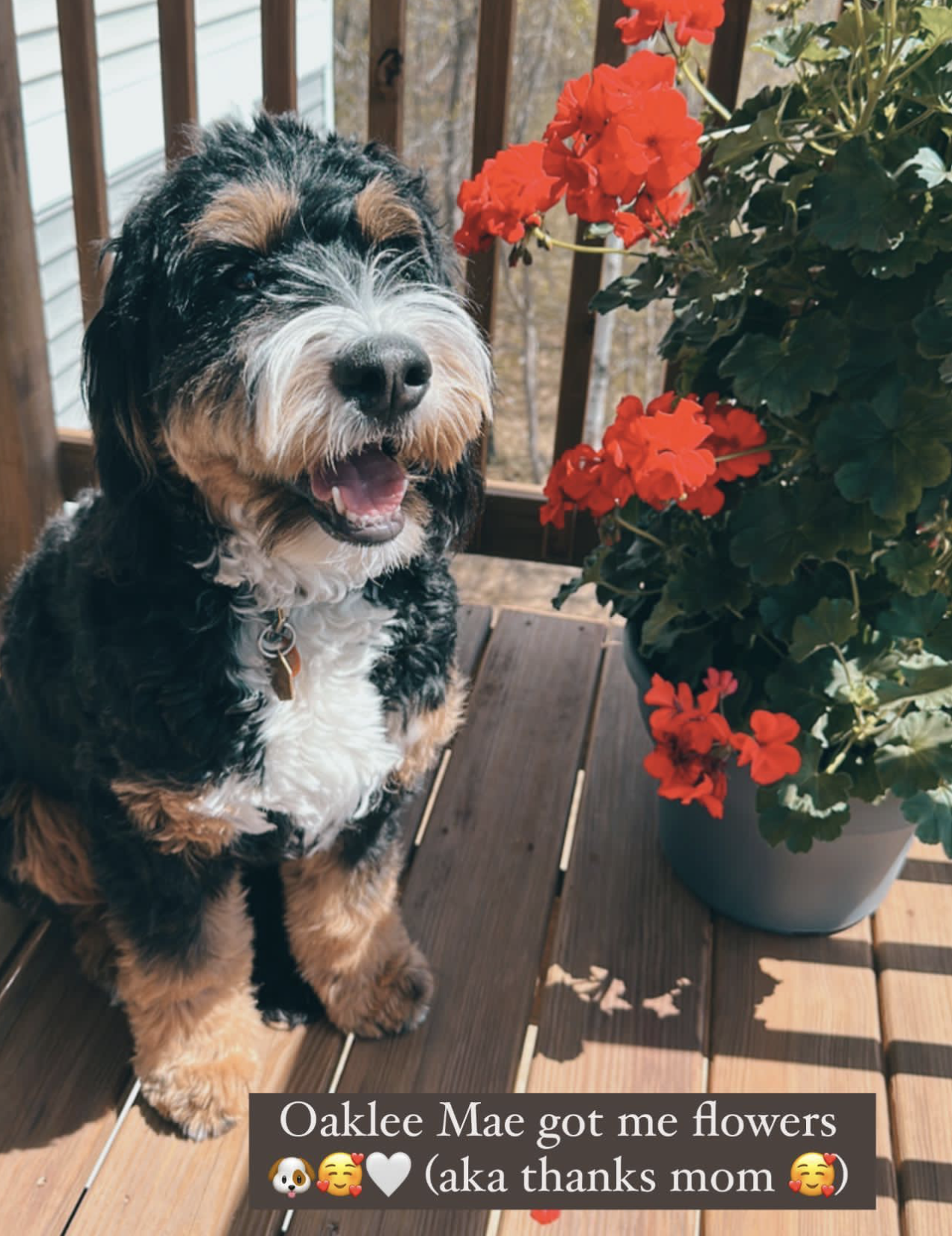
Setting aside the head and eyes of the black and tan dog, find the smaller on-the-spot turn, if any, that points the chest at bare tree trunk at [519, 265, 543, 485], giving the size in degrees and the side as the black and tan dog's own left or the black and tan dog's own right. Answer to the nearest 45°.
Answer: approximately 135° to the black and tan dog's own left

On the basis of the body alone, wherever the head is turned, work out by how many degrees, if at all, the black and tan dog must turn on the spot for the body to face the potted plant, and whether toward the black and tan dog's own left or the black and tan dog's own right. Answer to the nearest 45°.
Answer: approximately 45° to the black and tan dog's own left

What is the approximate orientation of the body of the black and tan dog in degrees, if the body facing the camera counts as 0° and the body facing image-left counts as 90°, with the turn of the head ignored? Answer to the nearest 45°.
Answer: approximately 315°

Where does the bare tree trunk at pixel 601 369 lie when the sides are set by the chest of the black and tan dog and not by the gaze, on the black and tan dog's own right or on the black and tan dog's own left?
on the black and tan dog's own left

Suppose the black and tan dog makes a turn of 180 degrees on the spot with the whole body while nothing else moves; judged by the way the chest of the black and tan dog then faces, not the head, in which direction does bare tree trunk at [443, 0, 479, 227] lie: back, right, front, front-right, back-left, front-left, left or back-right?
front-right

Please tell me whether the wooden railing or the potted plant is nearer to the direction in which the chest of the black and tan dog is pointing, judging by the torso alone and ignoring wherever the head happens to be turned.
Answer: the potted plant
